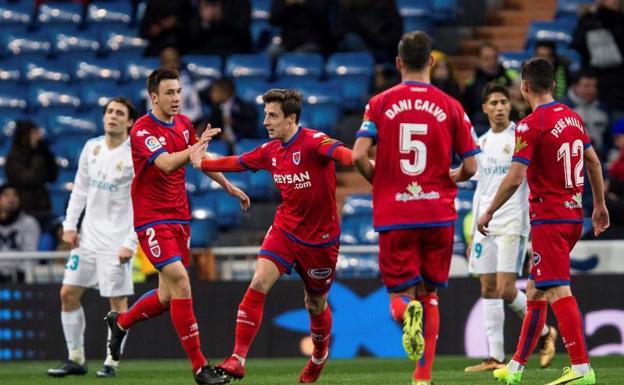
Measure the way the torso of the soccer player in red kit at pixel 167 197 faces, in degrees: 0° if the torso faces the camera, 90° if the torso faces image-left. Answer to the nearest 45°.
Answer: approximately 315°

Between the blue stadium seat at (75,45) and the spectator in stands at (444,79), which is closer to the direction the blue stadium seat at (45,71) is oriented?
the spectator in stands

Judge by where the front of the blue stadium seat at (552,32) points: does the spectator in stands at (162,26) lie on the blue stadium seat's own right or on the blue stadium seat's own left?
on the blue stadium seat's own right

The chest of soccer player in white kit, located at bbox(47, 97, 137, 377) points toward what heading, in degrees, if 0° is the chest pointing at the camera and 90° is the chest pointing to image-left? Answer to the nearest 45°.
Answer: approximately 45°

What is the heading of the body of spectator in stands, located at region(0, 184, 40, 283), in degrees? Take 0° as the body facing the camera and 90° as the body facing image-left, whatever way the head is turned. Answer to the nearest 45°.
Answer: approximately 0°

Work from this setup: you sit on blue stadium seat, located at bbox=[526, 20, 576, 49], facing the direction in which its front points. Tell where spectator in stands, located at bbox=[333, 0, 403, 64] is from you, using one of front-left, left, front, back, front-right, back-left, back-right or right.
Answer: right

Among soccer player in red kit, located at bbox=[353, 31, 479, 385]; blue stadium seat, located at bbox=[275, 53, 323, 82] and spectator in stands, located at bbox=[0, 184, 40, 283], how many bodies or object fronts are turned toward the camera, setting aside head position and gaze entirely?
2

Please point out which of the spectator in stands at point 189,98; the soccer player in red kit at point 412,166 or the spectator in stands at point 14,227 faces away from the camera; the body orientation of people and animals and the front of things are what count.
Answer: the soccer player in red kit

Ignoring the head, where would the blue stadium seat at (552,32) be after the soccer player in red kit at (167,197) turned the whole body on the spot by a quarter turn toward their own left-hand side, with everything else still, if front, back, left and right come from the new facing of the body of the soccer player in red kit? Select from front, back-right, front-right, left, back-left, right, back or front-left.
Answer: front

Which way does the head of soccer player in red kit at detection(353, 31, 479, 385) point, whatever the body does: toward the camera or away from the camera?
away from the camera
